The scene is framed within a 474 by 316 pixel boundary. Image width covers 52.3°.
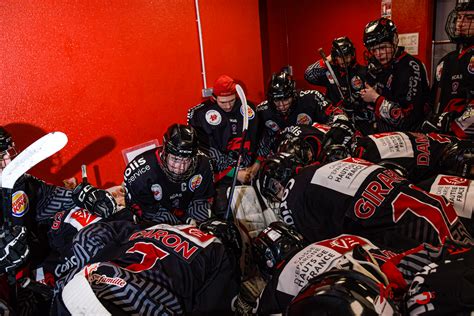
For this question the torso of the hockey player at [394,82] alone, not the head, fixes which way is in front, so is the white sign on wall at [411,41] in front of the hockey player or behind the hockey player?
behind

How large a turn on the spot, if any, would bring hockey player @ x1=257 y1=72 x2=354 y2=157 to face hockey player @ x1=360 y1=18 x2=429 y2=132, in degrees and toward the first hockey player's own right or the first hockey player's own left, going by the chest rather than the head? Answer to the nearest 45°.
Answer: approximately 90° to the first hockey player's own left

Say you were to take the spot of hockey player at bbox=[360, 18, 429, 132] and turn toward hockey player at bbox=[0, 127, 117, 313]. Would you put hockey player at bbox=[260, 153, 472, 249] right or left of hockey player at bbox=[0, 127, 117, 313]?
left

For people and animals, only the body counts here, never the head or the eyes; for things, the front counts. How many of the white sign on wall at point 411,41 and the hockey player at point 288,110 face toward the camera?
2

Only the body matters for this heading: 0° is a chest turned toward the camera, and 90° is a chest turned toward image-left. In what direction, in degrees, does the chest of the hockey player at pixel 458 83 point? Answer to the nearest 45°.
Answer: approximately 45°

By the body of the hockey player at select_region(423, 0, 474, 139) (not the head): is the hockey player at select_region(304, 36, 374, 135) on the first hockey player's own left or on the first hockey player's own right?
on the first hockey player's own right

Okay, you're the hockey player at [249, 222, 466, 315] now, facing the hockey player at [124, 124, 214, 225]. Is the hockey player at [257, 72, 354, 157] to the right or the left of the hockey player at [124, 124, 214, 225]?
right

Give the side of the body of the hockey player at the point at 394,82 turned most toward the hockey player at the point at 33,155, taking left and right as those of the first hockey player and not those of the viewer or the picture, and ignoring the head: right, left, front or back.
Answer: front

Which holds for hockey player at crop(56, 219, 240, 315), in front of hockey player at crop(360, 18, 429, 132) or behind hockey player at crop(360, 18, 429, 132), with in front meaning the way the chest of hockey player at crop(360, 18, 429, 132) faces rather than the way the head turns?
in front
